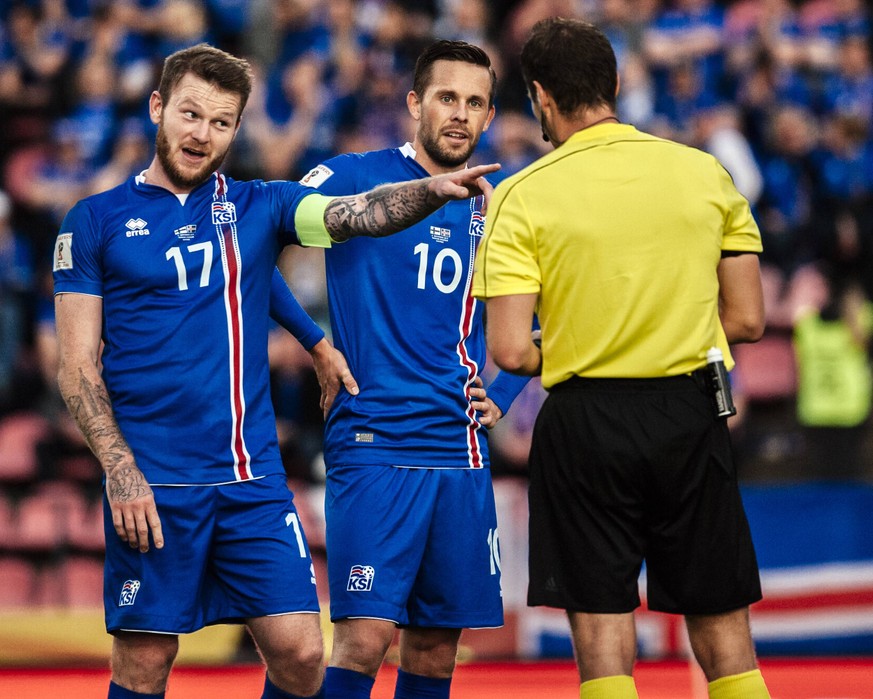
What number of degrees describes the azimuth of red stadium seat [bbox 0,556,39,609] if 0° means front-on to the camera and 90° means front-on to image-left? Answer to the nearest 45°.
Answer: approximately 0°

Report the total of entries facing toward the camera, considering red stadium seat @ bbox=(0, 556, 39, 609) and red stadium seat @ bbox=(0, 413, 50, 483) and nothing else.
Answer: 2

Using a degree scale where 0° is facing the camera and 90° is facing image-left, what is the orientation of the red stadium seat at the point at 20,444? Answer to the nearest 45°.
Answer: approximately 0°

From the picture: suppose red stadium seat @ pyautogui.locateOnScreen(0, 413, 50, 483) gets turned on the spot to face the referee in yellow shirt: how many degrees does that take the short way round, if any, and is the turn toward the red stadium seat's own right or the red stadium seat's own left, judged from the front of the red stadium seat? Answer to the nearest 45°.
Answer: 0° — it already faces them

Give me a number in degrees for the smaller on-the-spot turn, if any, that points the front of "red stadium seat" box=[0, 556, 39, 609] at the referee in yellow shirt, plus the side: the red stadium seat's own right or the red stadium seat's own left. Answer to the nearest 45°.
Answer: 0° — it already faces them

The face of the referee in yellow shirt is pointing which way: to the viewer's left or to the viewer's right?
to the viewer's left
